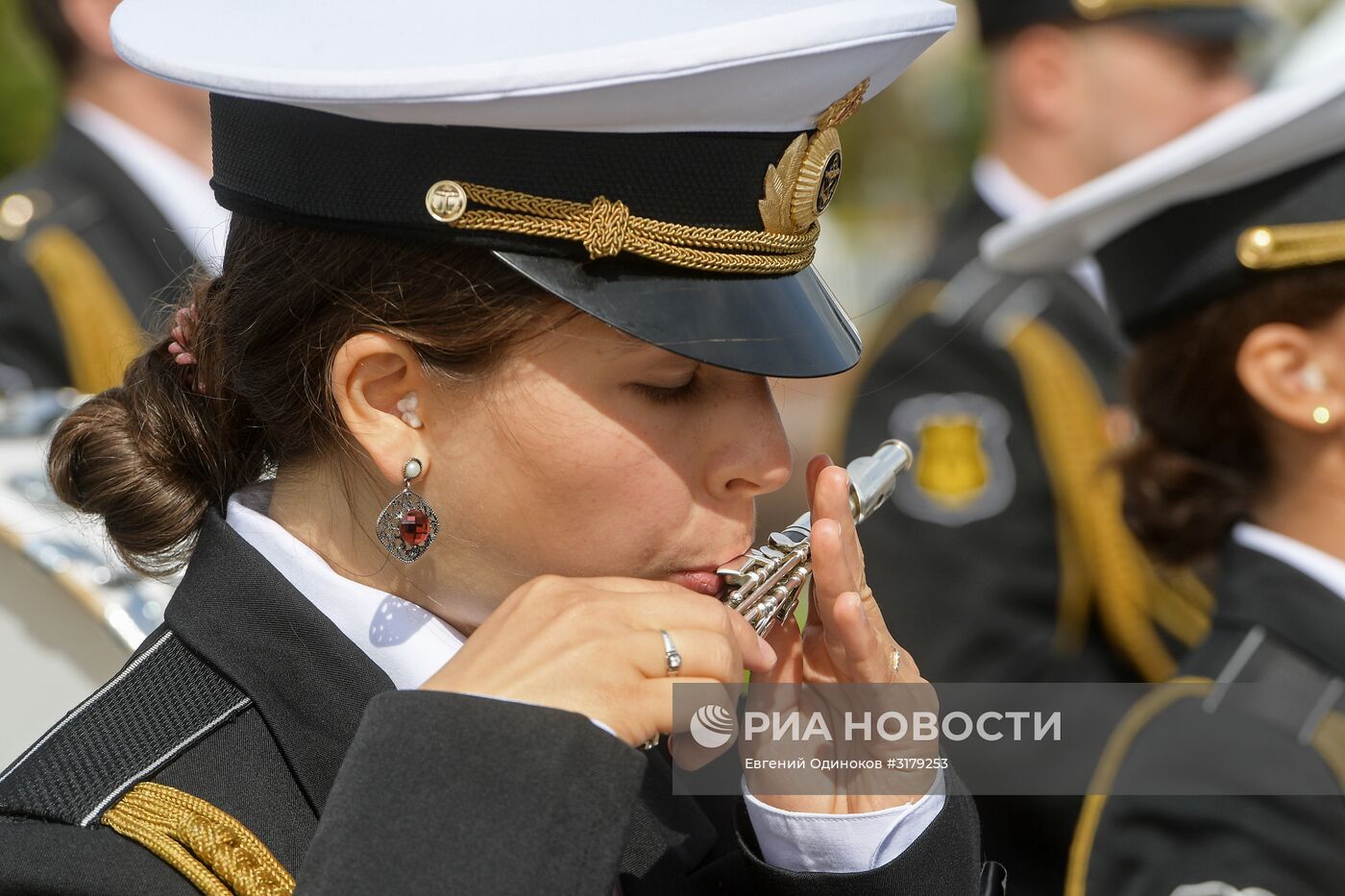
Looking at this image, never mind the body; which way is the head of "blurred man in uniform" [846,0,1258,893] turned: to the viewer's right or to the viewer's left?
to the viewer's right

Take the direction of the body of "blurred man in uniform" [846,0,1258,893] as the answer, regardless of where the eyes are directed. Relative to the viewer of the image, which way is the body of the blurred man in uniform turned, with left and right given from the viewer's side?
facing to the right of the viewer

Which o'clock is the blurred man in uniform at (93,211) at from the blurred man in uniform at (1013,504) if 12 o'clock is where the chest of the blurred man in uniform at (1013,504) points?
the blurred man in uniform at (93,211) is roughly at 6 o'clock from the blurred man in uniform at (1013,504).
